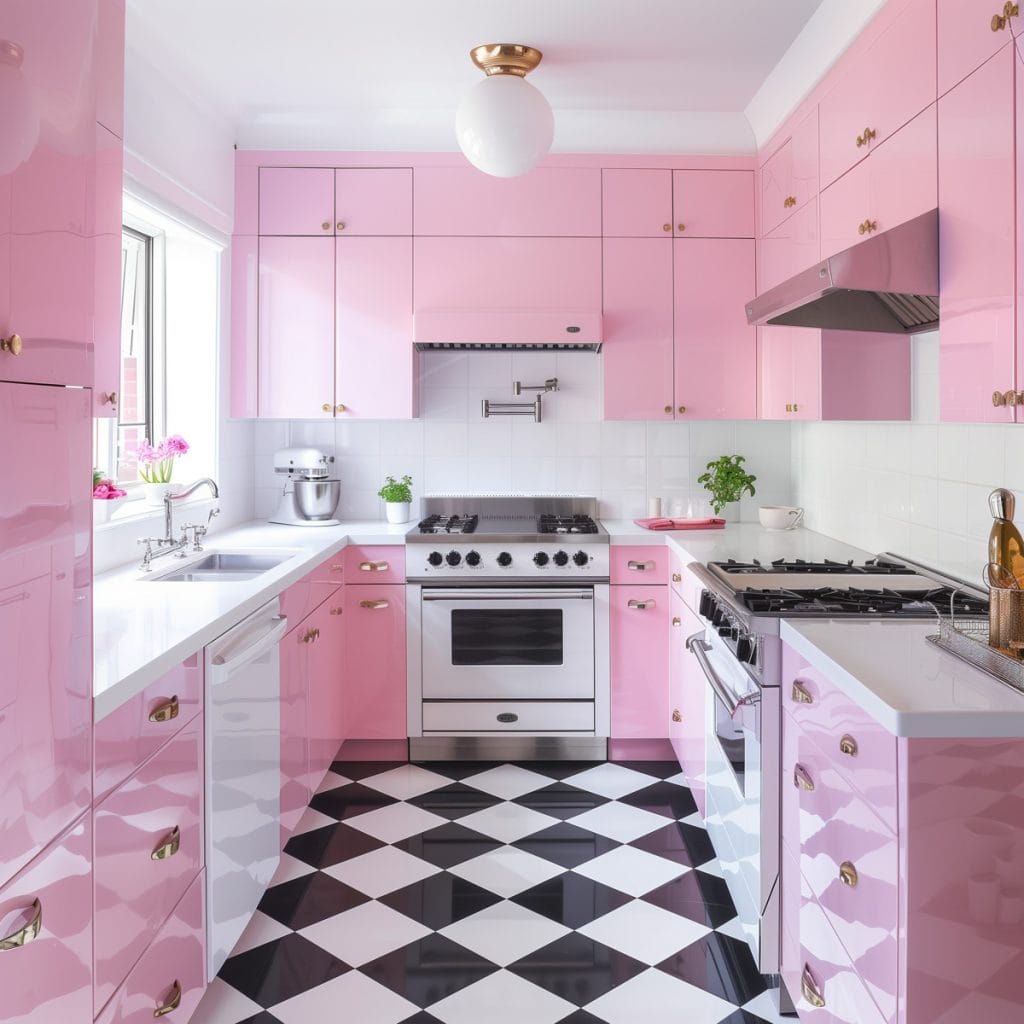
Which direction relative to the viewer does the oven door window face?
toward the camera

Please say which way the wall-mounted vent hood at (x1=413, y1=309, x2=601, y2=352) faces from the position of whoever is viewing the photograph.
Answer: facing the viewer

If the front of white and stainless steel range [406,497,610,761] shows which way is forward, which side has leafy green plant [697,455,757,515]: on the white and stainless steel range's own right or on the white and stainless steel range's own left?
on the white and stainless steel range's own left

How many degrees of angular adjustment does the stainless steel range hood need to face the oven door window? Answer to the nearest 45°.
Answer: approximately 90° to its right

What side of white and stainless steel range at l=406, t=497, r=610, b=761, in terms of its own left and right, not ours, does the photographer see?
front

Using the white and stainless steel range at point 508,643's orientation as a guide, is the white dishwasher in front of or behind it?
in front

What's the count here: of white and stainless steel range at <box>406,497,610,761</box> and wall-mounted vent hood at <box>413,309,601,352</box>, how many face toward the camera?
2
